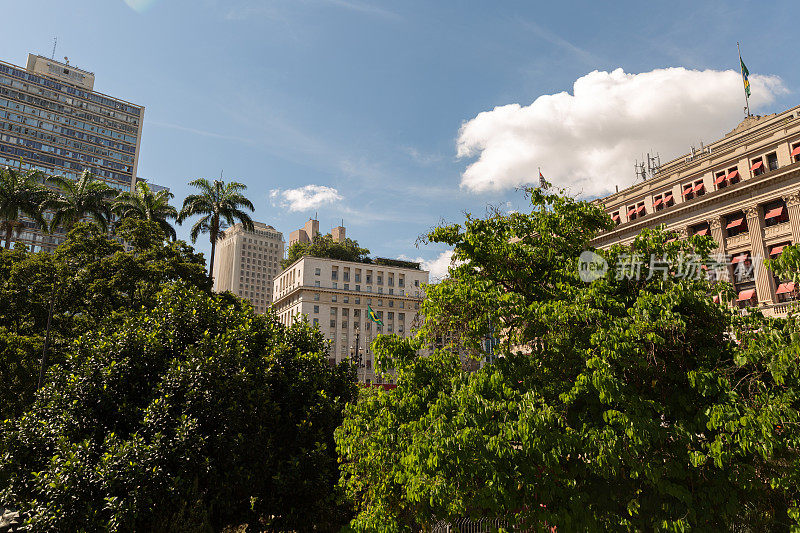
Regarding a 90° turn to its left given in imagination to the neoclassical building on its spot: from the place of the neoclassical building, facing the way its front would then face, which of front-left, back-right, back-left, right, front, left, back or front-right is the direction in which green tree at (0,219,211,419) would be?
right

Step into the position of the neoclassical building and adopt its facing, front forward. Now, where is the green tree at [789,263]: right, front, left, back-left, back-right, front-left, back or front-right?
front-left

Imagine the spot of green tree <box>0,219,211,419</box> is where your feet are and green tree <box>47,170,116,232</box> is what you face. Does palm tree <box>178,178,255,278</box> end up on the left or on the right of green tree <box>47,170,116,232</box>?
right

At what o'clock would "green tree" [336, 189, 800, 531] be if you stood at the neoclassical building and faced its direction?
The green tree is roughly at 11 o'clock from the neoclassical building.

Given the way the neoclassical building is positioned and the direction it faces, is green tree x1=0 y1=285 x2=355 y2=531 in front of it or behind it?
in front

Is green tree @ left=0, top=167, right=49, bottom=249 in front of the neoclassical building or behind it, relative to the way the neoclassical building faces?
in front

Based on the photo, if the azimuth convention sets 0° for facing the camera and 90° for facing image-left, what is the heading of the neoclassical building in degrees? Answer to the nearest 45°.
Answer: approximately 45°
